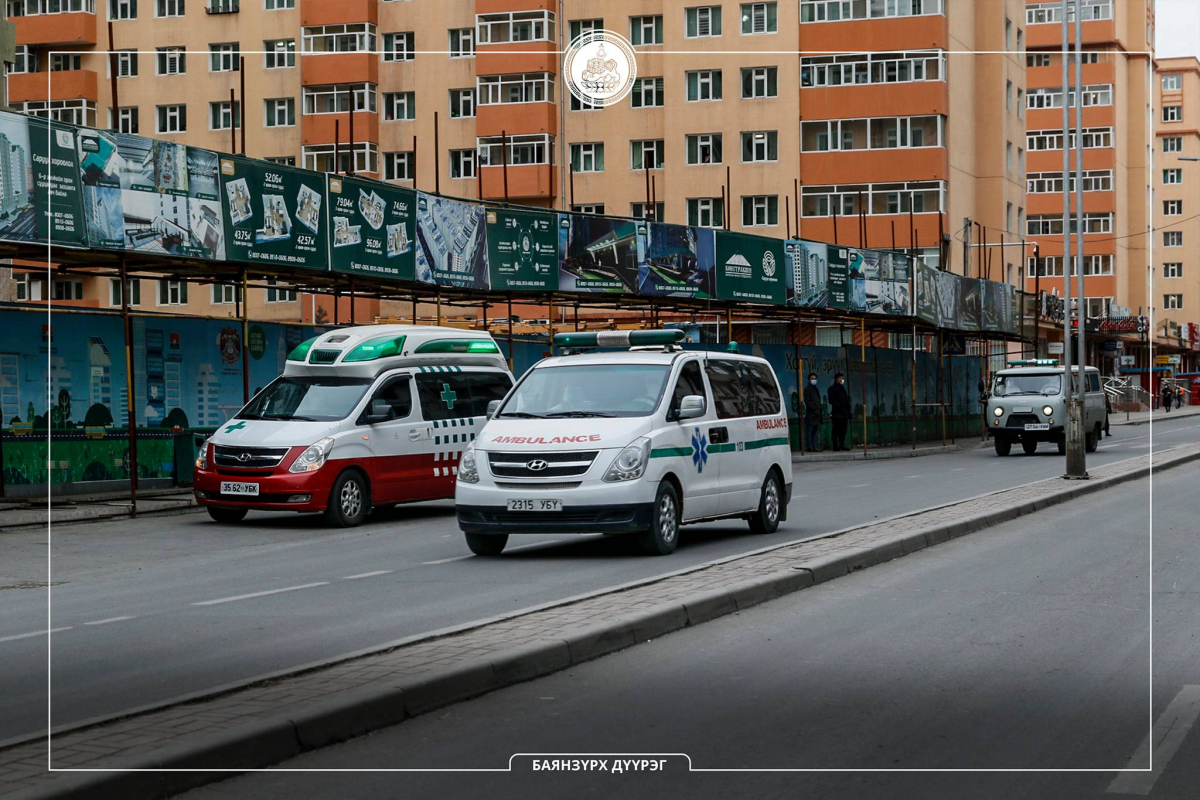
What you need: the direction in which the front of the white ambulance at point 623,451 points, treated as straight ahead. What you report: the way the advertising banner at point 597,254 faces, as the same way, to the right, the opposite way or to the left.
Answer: to the left

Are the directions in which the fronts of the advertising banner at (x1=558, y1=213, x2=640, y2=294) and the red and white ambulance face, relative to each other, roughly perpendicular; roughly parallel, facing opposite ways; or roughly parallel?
roughly perpendicular

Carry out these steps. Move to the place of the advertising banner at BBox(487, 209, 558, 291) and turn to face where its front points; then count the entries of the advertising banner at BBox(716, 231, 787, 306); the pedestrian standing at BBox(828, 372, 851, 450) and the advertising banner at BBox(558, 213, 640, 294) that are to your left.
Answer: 3

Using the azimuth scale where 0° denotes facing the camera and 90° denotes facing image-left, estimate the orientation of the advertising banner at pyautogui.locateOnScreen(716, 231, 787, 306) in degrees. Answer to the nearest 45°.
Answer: approximately 315°

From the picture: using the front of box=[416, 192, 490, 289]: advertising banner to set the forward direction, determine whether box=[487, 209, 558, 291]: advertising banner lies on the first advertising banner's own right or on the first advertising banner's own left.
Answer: on the first advertising banner's own left

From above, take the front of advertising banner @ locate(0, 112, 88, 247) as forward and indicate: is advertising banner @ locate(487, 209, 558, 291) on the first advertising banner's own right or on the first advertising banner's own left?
on the first advertising banner's own left

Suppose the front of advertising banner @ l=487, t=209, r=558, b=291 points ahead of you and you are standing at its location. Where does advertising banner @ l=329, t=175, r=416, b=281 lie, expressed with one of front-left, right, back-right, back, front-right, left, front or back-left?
right

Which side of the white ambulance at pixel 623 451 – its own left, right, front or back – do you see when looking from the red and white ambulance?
right

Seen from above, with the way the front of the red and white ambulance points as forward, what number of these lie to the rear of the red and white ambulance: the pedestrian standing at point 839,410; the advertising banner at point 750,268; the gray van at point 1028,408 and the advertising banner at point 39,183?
3

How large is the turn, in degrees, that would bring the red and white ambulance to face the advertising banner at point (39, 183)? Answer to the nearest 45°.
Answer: approximately 45° to its right

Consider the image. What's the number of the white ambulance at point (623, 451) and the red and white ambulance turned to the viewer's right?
0

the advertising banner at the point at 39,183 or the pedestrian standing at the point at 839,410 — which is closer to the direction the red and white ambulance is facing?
the advertising banner

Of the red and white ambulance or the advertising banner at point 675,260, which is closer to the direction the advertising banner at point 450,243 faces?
the red and white ambulance

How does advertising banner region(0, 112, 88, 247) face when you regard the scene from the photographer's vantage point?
facing the viewer and to the right of the viewer

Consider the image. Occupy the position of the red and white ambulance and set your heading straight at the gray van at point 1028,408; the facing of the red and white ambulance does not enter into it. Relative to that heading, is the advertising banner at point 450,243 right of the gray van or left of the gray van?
left

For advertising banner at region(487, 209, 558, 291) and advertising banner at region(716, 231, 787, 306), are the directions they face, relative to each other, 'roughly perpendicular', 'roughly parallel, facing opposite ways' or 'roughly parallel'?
roughly parallel

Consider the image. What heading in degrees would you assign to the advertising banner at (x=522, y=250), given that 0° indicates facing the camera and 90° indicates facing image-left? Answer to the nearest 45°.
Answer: approximately 315°

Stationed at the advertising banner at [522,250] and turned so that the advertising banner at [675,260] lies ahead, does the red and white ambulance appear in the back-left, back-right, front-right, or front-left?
back-right

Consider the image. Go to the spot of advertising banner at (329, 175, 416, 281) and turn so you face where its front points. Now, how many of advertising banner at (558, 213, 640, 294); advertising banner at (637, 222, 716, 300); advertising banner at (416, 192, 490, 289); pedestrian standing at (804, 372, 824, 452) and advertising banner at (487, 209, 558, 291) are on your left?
5

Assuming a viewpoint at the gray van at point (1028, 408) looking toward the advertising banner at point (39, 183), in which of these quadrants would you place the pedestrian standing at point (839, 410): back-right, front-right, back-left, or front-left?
front-right
